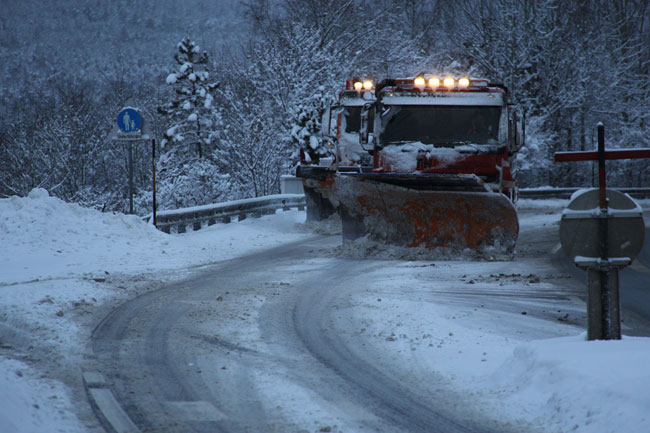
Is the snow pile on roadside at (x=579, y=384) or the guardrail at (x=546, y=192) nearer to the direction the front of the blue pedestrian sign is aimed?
the snow pile on roadside

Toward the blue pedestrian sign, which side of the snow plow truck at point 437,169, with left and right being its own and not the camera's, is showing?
right

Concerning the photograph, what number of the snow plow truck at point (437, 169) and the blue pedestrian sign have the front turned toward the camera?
2

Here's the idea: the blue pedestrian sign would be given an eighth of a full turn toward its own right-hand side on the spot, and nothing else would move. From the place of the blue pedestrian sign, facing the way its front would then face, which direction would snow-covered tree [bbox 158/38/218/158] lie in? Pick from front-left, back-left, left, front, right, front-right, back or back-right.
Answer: back-right

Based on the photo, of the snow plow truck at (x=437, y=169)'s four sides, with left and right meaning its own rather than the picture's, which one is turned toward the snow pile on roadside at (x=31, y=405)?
front

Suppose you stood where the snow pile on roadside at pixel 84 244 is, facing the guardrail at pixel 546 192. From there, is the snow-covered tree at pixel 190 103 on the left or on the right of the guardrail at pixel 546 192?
left

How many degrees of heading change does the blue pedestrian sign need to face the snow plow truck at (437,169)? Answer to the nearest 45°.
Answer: approximately 45° to its left

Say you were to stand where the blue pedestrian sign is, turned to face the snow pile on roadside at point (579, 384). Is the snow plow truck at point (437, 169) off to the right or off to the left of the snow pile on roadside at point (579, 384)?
left

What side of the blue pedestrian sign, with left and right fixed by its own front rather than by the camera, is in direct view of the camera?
front

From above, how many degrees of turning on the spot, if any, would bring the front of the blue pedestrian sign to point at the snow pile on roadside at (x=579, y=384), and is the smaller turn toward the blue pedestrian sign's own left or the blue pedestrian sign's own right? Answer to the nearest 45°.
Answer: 0° — it already faces it

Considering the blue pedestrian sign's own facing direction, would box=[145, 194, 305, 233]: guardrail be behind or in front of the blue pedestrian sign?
behind

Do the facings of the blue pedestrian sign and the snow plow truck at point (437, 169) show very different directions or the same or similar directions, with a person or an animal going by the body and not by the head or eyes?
same or similar directions

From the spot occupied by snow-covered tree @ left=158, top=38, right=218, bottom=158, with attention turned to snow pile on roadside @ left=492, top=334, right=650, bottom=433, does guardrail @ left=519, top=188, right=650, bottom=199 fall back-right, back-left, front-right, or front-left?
front-left
